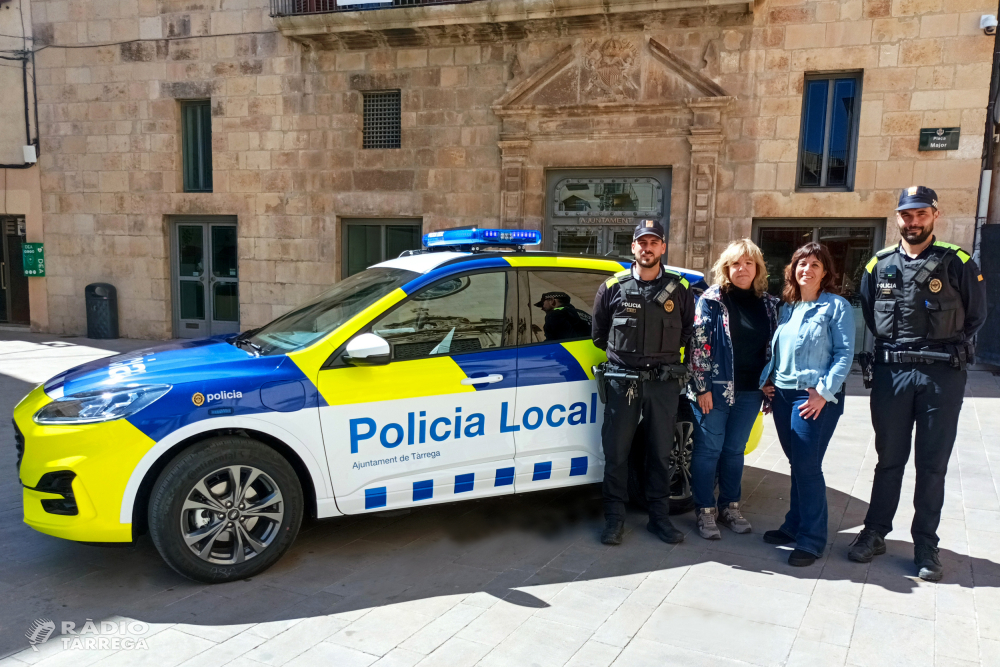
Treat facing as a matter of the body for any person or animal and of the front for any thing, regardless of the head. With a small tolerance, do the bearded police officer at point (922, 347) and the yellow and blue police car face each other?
no

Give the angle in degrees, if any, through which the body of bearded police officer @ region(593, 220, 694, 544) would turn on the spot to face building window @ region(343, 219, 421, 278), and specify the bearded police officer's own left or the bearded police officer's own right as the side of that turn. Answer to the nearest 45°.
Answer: approximately 135° to the bearded police officer's own right

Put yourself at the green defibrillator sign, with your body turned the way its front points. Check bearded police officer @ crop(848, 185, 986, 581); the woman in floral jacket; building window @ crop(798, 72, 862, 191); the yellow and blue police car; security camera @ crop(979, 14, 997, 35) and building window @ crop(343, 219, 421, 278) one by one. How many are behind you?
0

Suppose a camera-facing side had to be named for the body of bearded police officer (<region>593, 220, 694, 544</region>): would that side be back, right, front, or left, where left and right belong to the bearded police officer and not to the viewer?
front

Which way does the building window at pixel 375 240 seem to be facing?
toward the camera

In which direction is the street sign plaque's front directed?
toward the camera

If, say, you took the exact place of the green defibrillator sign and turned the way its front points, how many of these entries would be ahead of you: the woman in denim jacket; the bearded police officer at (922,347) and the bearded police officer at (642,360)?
3

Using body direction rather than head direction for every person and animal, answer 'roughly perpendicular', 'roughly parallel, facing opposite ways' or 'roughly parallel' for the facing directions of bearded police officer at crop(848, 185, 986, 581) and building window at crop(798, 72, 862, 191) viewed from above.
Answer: roughly parallel

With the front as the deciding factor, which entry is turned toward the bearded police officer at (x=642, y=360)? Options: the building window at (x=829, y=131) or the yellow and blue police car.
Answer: the building window

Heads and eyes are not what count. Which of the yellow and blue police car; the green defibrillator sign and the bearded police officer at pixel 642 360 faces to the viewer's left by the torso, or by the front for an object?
the yellow and blue police car

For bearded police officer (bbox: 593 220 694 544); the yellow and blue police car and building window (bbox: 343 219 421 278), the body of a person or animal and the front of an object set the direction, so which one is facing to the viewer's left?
the yellow and blue police car

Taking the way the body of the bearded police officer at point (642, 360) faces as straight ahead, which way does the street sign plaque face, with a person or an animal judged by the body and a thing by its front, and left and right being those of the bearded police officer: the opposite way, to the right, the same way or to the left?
the same way

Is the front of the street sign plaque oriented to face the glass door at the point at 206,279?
no

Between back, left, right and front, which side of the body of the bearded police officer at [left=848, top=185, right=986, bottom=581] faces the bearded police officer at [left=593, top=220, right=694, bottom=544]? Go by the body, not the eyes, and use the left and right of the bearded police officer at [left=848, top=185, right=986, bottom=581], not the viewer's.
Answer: right

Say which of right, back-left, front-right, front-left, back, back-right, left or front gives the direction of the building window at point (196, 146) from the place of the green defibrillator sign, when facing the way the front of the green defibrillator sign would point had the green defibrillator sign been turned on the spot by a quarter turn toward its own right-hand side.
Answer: back-left

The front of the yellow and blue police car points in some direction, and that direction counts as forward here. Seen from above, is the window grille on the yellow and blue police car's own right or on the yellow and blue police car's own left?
on the yellow and blue police car's own right

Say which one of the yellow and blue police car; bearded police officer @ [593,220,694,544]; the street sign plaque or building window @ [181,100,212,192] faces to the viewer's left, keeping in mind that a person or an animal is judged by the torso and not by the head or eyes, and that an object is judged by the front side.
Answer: the yellow and blue police car

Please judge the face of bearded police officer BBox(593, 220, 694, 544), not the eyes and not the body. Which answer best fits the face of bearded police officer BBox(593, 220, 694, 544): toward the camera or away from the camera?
toward the camera

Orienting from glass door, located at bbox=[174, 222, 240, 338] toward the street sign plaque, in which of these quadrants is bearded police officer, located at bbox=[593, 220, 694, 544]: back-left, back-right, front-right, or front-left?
front-right

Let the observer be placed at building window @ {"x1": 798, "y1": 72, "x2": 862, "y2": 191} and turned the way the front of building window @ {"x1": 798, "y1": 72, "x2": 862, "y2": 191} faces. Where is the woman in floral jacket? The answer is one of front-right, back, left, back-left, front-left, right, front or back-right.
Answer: front

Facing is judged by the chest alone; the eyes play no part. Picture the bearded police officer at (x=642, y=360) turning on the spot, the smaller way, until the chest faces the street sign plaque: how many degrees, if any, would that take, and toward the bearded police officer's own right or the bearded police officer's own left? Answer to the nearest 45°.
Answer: approximately 135° to the bearded police officer's own left

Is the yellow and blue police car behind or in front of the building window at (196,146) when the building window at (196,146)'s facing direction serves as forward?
in front

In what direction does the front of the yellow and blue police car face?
to the viewer's left
